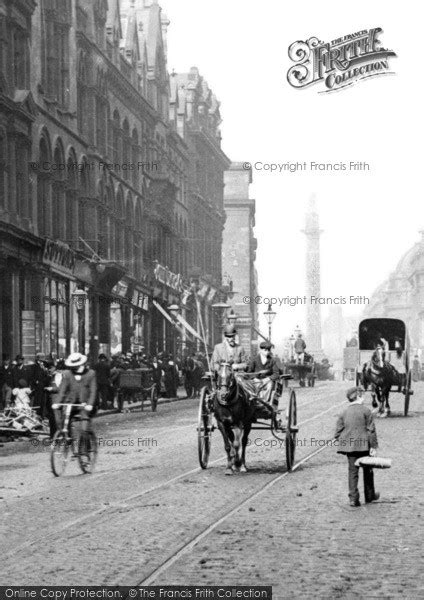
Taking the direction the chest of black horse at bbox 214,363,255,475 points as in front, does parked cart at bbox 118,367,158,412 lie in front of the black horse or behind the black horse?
behind

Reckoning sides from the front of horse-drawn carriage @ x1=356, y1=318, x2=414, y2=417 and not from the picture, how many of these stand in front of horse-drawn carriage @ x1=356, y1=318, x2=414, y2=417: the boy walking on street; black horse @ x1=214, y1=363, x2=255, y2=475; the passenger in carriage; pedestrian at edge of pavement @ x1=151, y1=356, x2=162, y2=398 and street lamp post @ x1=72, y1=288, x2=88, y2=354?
3

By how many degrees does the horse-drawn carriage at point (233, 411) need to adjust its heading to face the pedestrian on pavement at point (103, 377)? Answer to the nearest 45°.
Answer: approximately 180°

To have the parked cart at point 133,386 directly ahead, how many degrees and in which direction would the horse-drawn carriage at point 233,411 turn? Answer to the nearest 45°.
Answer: approximately 180°

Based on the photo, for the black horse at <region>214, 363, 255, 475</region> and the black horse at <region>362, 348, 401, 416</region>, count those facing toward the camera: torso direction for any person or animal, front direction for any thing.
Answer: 2

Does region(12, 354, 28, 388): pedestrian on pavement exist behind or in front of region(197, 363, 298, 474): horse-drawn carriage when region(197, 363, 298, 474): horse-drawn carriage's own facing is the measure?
behind

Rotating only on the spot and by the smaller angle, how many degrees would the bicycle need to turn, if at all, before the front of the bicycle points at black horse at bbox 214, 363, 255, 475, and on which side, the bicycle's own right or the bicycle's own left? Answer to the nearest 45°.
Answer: approximately 90° to the bicycle's own left
